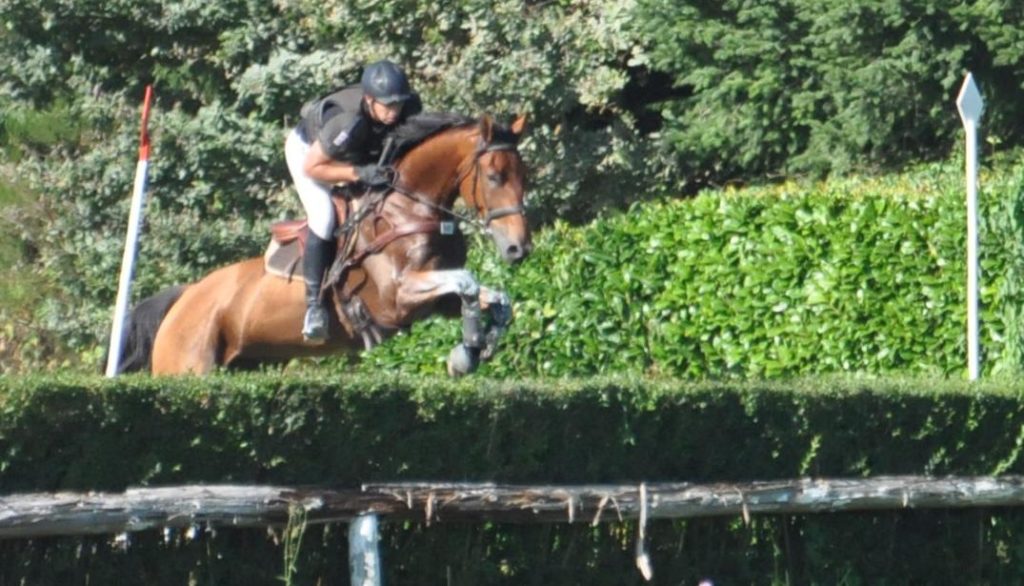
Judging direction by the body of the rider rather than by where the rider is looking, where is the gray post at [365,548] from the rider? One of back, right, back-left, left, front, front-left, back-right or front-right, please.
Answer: front-right

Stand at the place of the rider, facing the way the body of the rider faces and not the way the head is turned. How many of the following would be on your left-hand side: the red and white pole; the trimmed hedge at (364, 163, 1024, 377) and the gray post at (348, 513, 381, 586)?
1

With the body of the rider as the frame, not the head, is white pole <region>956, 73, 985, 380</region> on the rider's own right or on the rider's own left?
on the rider's own left

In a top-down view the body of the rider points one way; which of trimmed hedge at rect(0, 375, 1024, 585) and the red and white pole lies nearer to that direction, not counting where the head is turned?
the trimmed hedge

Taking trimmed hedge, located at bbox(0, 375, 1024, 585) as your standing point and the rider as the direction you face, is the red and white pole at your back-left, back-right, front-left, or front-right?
front-left

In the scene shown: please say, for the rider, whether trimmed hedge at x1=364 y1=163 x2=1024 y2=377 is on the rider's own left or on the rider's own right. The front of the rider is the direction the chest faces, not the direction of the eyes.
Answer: on the rider's own left

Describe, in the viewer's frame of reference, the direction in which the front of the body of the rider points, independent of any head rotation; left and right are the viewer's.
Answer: facing the viewer and to the right of the viewer

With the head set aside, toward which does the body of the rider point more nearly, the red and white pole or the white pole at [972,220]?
the white pole

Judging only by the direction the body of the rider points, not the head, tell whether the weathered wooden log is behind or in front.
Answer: in front
